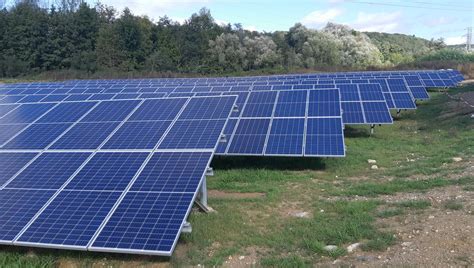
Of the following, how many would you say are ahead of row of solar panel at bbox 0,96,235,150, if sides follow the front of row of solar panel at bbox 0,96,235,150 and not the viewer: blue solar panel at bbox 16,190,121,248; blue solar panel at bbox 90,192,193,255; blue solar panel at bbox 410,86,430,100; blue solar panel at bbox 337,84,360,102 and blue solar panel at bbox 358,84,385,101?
2

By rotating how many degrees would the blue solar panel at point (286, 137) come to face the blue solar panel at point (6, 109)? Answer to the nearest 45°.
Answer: approximately 90° to its right

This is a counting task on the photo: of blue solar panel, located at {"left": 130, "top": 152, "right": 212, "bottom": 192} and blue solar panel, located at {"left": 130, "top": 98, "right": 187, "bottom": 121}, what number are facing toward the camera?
2

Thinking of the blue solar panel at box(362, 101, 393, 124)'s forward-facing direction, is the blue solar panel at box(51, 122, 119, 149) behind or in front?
in front

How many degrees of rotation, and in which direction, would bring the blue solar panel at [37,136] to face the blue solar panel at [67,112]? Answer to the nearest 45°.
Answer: approximately 180°

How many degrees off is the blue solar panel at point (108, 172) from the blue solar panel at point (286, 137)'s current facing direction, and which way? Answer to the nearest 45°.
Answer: approximately 45° to its right

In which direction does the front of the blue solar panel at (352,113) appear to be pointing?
toward the camera

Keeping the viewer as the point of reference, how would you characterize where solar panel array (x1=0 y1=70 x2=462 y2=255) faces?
facing the viewer

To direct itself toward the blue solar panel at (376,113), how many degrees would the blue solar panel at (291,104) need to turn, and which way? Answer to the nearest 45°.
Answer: approximately 135° to its left

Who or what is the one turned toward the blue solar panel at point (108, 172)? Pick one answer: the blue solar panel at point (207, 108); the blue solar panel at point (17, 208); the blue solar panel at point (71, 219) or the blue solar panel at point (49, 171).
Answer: the blue solar panel at point (207, 108)

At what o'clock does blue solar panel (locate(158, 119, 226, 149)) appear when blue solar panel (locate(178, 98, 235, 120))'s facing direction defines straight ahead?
blue solar panel (locate(158, 119, 226, 149)) is roughly at 11 o'clock from blue solar panel (locate(178, 98, 235, 120)).

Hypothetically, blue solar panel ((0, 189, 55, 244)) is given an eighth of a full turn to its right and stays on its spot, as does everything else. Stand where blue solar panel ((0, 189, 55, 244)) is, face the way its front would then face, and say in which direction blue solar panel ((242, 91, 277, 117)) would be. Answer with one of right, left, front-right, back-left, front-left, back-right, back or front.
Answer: back-right
